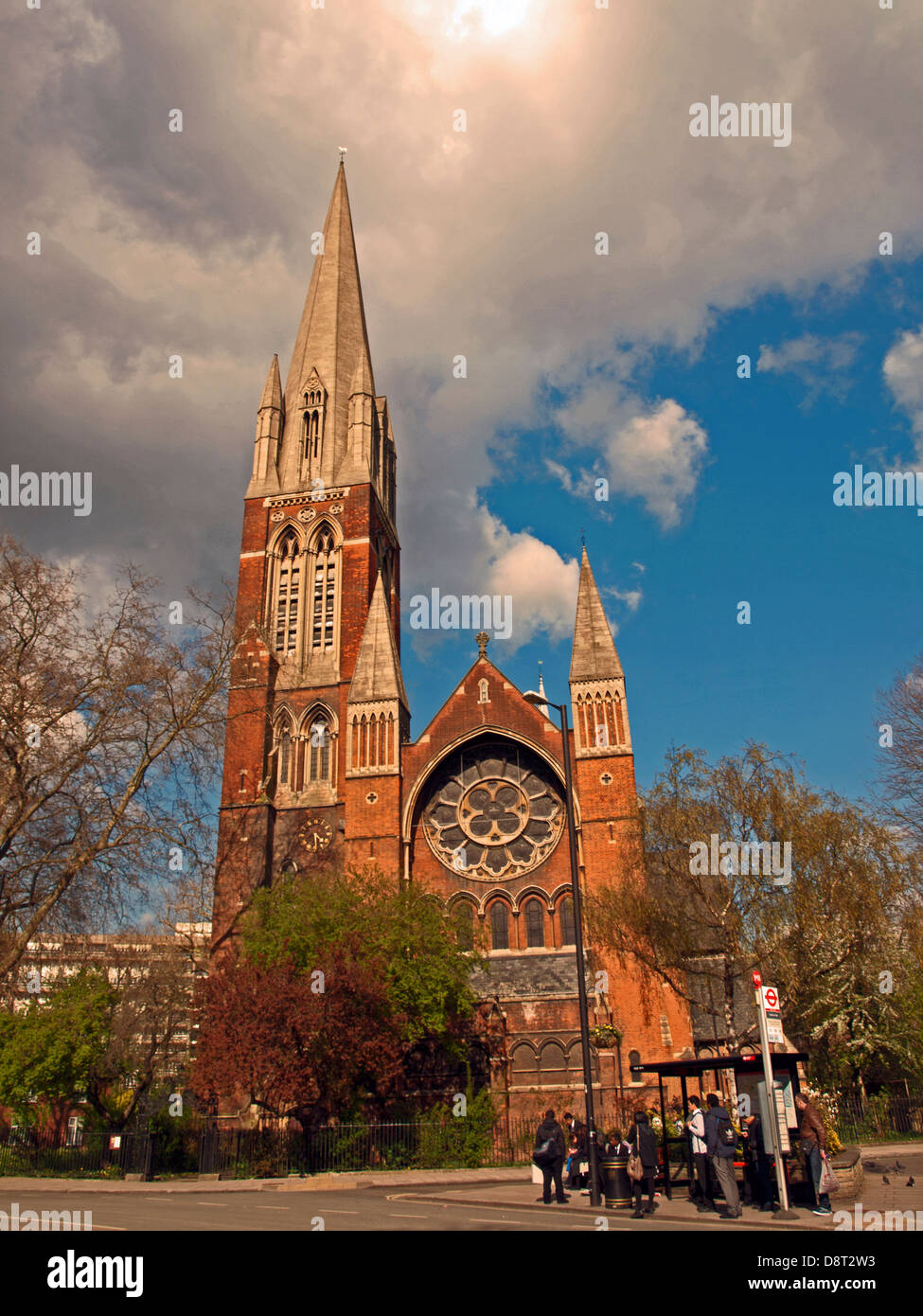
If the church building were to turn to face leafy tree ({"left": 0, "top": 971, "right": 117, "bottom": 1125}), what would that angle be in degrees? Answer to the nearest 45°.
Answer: approximately 45° to its right

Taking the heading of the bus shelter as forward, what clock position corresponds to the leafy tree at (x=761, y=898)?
The leafy tree is roughly at 6 o'clock from the bus shelter.

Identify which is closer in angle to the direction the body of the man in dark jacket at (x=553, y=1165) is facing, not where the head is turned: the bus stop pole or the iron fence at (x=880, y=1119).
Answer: the iron fence

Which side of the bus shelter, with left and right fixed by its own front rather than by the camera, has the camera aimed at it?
front

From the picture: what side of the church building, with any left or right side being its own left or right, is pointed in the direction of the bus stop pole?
front

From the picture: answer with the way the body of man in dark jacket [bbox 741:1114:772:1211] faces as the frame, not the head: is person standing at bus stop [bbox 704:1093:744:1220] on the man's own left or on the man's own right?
on the man's own left

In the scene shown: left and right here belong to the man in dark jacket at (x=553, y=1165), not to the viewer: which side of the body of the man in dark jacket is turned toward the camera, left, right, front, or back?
back

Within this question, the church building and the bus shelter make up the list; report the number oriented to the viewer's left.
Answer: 0

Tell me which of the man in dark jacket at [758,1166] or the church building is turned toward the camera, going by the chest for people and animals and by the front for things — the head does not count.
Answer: the church building
